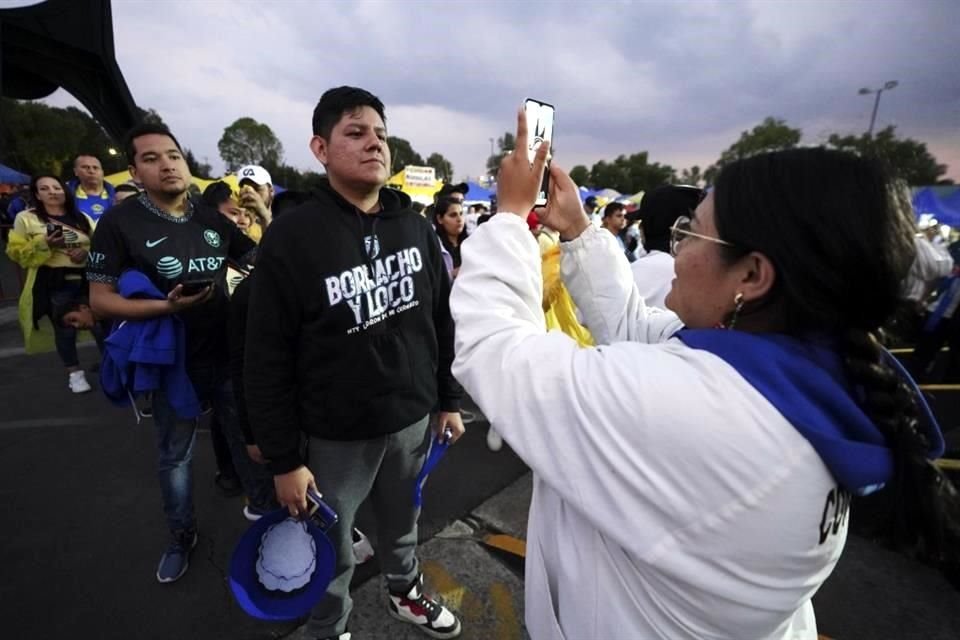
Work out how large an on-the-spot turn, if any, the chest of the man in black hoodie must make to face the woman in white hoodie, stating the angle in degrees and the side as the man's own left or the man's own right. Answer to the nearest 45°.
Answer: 0° — they already face them

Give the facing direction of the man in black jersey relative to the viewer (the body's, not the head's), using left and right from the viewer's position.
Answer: facing the viewer and to the right of the viewer

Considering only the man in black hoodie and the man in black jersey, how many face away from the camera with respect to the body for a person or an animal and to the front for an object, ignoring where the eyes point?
0

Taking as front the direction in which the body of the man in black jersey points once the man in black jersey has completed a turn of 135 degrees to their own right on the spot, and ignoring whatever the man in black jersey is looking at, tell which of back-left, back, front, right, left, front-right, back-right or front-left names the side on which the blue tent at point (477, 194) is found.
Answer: back-right

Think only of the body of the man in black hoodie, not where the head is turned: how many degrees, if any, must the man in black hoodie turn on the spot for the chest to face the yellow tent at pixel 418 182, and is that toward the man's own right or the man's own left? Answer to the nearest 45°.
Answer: approximately 135° to the man's own left

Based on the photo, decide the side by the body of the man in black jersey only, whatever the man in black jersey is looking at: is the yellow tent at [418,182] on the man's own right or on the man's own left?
on the man's own left

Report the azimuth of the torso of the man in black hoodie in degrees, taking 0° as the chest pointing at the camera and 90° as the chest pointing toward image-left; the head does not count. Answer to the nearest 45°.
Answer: approximately 315°

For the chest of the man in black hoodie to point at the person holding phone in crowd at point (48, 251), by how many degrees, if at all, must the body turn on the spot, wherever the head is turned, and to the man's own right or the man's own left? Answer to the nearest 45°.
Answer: approximately 180°

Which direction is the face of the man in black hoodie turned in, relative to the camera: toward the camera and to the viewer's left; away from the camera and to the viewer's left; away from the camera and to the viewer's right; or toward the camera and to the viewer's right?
toward the camera and to the viewer's right

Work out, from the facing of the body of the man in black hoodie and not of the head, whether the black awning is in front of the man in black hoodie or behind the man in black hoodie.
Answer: behind
